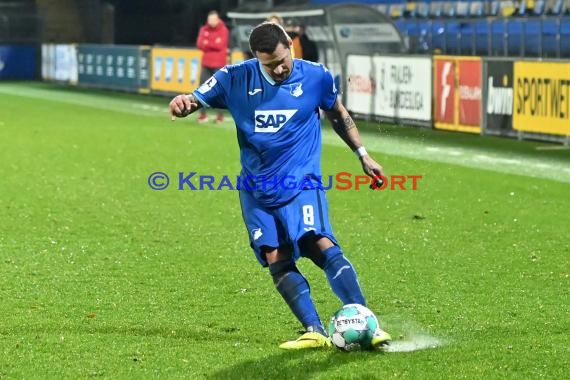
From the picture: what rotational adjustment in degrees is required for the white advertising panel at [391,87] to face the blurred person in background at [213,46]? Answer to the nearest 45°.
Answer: approximately 90° to its right

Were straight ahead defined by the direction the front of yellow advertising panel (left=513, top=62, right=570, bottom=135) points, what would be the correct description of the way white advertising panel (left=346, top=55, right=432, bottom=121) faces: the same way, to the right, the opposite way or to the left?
the same way

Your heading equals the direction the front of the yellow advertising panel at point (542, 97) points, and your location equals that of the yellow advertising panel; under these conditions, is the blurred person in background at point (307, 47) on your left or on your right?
on your right

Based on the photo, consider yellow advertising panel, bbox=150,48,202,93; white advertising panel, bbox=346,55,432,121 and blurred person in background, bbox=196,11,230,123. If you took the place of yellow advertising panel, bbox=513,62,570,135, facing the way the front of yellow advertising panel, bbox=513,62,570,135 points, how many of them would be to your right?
3

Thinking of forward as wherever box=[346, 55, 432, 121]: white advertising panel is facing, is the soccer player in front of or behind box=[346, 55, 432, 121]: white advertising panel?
in front

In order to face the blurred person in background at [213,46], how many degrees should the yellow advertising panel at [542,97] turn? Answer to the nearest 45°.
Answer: approximately 90° to its right

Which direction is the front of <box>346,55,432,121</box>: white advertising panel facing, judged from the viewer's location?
facing the viewer and to the left of the viewer

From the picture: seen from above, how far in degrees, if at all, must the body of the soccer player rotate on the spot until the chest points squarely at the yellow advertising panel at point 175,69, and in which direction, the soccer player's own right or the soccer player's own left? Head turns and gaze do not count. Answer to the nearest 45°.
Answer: approximately 180°

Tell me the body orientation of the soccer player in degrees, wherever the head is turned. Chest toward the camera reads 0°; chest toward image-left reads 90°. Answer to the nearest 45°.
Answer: approximately 0°

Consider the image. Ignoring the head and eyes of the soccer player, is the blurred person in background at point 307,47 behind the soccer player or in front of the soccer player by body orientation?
behind

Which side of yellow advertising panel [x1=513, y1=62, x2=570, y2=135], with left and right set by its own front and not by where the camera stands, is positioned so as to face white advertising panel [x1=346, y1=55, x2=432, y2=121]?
right

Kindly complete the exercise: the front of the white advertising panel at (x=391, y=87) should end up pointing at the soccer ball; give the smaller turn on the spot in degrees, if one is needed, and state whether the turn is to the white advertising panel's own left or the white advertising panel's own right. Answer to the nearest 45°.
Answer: approximately 45° to the white advertising panel's own left

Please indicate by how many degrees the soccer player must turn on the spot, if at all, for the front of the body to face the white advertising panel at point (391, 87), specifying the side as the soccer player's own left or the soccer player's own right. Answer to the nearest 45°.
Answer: approximately 180°

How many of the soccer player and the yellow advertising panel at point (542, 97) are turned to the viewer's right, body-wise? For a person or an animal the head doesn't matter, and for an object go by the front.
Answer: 0

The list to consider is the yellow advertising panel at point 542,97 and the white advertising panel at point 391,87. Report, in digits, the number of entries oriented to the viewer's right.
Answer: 0

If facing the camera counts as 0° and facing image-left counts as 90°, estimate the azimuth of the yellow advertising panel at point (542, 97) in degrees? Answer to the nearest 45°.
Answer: approximately 45°
